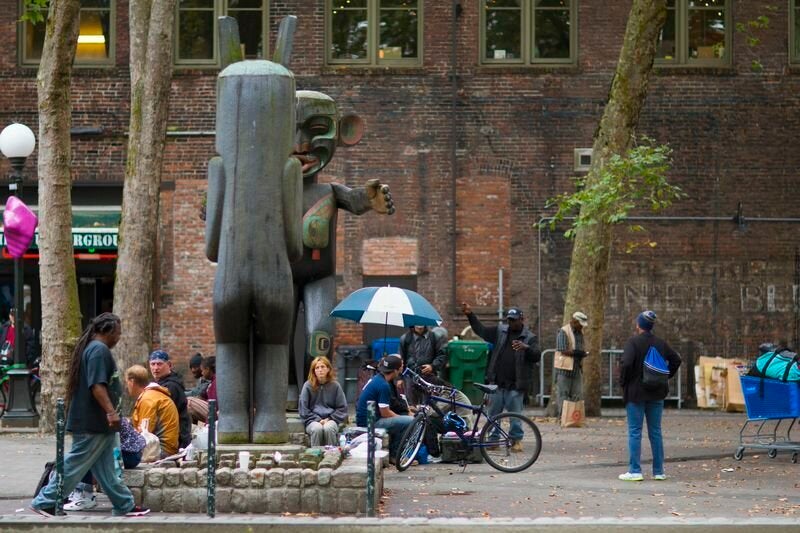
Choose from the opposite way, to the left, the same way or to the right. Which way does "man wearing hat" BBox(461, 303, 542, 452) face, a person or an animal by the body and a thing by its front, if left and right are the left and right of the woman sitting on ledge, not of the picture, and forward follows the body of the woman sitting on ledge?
the same way

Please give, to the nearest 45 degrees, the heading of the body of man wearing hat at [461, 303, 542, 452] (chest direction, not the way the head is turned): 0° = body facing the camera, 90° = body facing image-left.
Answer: approximately 0°

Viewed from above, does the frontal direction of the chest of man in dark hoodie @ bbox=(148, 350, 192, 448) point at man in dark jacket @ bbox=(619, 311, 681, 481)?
no

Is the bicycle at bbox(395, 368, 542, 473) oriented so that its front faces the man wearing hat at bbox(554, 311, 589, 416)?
no

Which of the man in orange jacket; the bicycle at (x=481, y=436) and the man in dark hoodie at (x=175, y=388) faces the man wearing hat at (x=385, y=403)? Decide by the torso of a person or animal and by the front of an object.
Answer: the bicycle

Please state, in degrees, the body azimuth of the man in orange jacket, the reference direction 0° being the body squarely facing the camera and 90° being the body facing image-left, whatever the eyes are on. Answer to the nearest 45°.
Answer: approximately 90°

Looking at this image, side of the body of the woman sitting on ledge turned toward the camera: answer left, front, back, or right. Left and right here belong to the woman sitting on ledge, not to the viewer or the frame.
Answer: front

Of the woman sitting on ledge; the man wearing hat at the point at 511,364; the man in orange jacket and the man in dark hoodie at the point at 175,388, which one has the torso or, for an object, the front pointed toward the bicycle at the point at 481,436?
the man wearing hat

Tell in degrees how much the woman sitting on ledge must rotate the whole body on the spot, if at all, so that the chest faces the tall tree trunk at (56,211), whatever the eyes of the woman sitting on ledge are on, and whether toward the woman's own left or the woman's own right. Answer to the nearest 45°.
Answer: approximately 135° to the woman's own right

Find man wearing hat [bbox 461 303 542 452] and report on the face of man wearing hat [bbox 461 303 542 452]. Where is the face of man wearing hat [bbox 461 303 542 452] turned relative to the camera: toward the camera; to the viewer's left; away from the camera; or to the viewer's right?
toward the camera

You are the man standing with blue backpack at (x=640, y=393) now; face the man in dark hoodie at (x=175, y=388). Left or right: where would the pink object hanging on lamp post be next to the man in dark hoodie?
right

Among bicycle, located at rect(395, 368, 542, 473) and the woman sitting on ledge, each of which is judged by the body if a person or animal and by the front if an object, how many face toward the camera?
1

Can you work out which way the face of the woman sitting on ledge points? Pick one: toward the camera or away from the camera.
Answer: toward the camera
